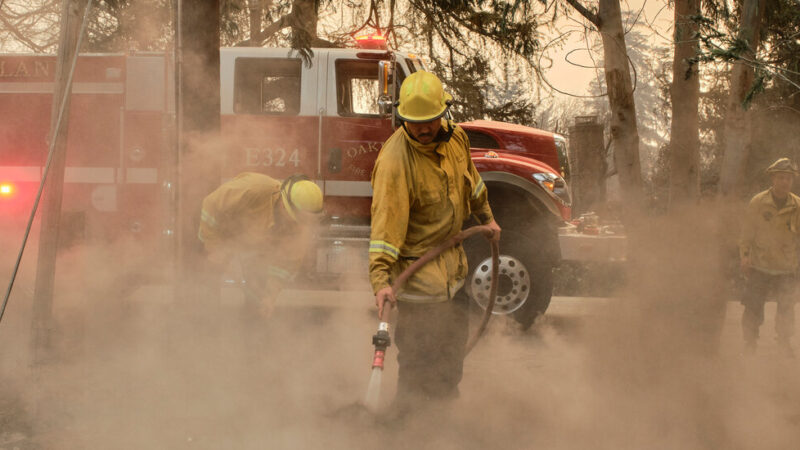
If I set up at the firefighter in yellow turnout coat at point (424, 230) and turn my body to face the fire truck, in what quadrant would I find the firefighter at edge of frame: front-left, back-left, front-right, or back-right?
front-right

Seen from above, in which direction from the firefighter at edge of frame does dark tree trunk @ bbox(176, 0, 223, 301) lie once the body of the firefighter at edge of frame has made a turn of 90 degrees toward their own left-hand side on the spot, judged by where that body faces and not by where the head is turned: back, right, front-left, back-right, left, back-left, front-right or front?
back-right

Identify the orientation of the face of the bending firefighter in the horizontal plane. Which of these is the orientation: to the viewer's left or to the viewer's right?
to the viewer's right

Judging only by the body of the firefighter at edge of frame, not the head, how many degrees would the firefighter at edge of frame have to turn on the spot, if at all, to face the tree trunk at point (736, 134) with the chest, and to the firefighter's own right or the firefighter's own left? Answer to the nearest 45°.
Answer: approximately 180°

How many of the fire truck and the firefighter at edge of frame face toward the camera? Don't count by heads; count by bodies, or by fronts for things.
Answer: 1

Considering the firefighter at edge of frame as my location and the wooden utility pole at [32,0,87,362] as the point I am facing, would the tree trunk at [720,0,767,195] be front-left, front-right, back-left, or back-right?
back-right

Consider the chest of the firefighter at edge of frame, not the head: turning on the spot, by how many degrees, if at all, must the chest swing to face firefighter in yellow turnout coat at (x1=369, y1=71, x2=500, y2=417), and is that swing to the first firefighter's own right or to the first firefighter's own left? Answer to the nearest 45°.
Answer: approximately 45° to the first firefighter's own right

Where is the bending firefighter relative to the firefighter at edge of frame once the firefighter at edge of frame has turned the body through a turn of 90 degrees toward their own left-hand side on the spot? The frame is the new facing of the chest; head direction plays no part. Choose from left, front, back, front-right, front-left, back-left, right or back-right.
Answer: back-right

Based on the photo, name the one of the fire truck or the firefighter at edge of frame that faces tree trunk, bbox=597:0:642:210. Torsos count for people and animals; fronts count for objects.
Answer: the fire truck

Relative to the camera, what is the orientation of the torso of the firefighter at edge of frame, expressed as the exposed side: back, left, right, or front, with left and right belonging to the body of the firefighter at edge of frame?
front

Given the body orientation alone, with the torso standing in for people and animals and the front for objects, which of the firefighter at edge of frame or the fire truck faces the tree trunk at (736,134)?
the fire truck

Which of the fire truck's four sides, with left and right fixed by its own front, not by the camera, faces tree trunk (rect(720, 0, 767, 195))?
front

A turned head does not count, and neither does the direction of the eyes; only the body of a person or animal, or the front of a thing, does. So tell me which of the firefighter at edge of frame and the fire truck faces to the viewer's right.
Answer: the fire truck

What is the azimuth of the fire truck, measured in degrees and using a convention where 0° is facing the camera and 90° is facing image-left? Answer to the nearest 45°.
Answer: approximately 270°

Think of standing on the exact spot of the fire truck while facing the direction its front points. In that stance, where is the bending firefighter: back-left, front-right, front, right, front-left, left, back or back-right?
right

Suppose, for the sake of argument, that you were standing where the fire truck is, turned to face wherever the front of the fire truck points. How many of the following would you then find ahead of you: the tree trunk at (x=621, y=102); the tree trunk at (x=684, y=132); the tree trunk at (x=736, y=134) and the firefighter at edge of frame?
4
